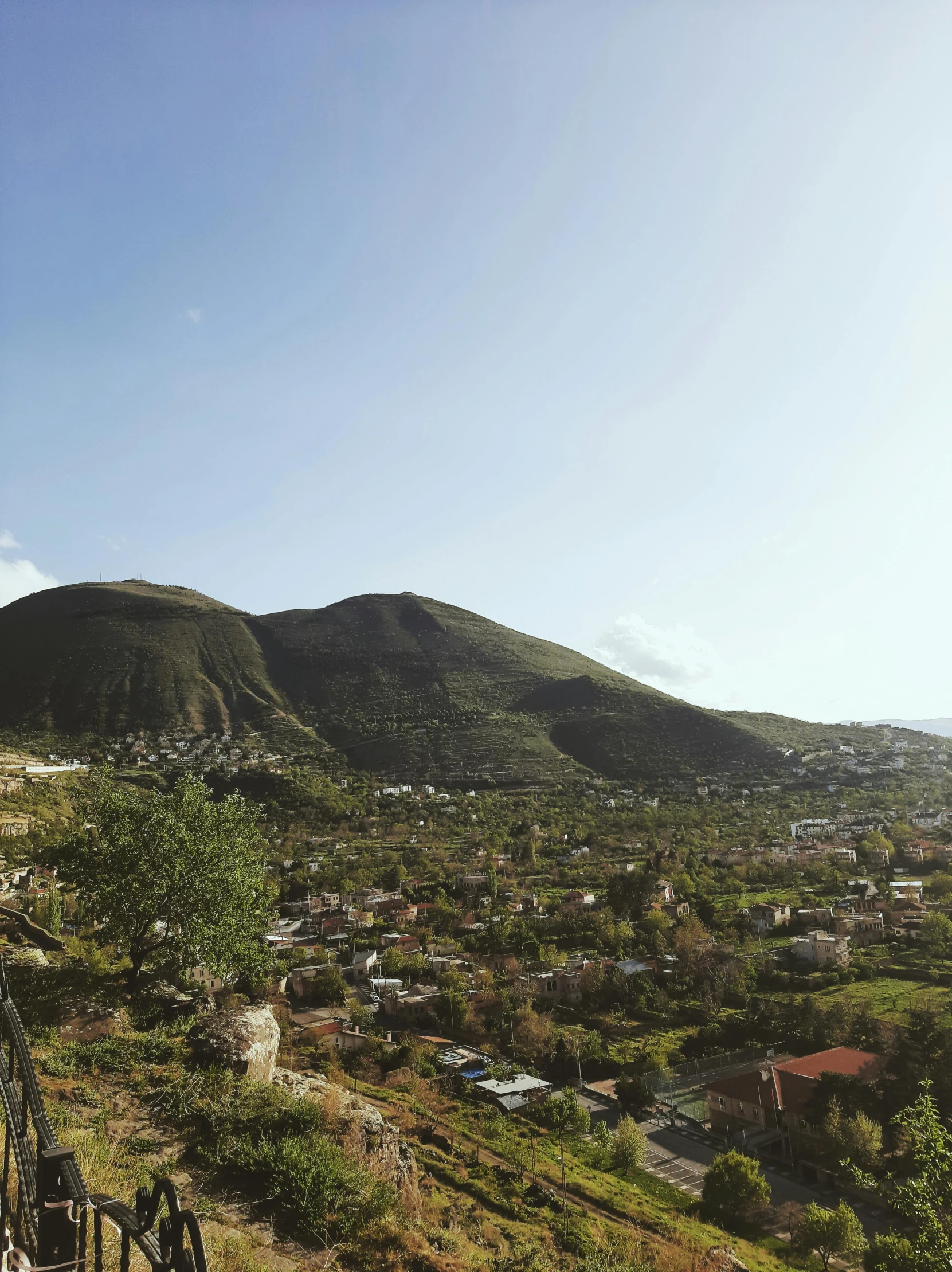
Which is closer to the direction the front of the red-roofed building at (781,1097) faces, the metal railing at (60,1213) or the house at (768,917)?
the metal railing

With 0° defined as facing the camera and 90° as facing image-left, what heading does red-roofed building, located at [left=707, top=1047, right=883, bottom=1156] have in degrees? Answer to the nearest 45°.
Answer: approximately 45°

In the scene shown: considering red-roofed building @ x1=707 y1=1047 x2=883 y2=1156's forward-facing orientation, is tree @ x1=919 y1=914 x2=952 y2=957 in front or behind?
behind

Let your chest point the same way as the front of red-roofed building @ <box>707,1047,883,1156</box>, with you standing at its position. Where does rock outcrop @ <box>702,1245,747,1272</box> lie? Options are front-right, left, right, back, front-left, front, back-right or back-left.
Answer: front-left

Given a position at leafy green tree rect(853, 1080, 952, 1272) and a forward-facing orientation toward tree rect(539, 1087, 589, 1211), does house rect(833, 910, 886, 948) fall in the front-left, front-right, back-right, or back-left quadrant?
front-right

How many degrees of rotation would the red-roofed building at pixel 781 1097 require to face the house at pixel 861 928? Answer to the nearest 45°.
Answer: approximately 135° to its right

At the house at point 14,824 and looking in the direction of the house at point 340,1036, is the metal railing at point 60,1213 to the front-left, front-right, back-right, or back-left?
front-right

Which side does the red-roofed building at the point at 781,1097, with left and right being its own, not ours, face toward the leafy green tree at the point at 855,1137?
left

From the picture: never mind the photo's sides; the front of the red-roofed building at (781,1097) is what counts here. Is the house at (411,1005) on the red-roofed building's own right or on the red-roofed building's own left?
on the red-roofed building's own right

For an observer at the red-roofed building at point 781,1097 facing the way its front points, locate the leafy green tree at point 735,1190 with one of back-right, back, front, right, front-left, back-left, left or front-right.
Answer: front-left

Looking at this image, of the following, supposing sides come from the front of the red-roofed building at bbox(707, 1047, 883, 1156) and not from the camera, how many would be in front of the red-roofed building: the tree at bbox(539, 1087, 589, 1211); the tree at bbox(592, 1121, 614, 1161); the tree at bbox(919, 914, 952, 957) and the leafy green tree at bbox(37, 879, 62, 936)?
3

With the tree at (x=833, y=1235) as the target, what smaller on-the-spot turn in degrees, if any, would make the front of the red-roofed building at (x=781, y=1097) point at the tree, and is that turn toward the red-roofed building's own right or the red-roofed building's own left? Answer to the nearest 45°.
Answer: approximately 45° to the red-roofed building's own left

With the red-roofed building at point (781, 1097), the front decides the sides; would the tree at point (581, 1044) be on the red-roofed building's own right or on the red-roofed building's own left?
on the red-roofed building's own right
